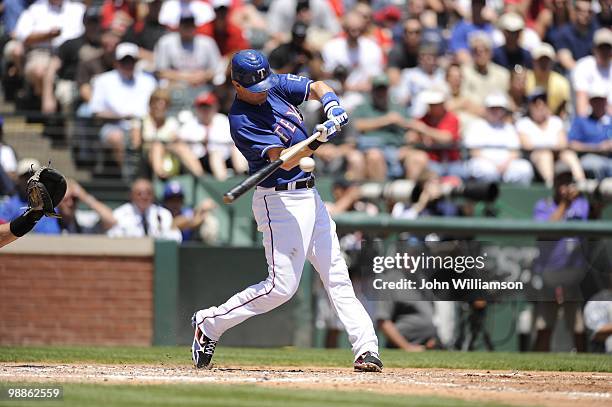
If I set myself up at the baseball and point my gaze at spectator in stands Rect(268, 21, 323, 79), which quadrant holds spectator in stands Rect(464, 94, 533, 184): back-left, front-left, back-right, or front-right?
front-right

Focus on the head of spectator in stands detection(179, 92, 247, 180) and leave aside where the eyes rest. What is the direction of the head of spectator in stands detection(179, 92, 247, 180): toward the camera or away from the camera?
toward the camera

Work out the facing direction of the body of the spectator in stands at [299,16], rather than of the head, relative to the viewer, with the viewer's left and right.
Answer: facing the viewer

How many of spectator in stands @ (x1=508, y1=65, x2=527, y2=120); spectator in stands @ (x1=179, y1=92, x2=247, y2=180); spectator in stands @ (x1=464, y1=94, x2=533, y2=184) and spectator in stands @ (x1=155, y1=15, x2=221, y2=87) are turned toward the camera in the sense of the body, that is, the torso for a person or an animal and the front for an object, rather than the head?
4

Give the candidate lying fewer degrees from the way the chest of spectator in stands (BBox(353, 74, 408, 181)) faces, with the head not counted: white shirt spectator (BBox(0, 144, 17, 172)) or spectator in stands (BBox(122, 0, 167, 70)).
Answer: the white shirt spectator

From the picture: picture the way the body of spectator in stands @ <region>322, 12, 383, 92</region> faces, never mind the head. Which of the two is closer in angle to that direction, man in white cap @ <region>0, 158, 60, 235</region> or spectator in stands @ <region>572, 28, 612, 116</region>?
the man in white cap

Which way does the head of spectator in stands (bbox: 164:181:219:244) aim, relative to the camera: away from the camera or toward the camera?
toward the camera

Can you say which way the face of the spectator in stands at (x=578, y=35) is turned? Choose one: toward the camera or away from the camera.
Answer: toward the camera

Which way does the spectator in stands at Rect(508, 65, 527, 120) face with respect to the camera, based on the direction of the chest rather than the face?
toward the camera

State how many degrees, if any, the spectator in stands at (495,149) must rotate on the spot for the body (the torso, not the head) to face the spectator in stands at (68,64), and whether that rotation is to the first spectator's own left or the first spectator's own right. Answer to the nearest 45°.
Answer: approximately 90° to the first spectator's own right

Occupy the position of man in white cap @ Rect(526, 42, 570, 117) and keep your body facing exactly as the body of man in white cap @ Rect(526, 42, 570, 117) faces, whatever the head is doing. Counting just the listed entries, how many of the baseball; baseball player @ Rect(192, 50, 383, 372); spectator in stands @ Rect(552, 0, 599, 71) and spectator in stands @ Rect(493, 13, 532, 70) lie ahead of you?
2

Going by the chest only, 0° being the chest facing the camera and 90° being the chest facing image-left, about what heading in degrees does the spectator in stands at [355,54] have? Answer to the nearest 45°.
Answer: approximately 0°

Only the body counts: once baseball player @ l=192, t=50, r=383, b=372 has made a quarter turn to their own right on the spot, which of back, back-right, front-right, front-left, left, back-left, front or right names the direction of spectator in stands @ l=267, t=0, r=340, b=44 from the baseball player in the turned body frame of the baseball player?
back-right

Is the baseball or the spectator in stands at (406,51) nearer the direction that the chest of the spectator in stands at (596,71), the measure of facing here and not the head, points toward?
the baseball

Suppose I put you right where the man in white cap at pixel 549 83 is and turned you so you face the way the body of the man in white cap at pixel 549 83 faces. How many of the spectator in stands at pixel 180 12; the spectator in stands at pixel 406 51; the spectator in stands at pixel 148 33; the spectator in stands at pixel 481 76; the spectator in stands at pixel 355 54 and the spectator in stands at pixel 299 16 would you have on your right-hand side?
6

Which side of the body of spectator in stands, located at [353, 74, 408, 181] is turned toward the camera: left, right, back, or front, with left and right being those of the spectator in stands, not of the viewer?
front
